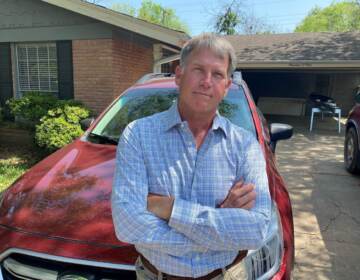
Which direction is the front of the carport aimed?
toward the camera

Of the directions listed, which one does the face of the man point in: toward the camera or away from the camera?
toward the camera

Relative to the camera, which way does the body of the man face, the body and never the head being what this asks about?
toward the camera

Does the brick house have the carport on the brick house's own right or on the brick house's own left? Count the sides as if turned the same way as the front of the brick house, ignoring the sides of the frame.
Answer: on the brick house's own left

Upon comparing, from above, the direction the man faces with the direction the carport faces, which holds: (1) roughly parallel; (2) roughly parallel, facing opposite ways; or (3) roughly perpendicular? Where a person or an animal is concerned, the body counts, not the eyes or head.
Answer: roughly parallel

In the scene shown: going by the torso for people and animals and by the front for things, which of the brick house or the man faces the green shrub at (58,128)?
the brick house

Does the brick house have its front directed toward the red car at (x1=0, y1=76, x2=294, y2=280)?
yes

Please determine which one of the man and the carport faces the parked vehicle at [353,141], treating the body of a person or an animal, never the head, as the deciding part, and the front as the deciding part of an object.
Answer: the carport

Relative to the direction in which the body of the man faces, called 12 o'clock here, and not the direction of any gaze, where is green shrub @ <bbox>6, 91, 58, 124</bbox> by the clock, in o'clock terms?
The green shrub is roughly at 5 o'clock from the man.

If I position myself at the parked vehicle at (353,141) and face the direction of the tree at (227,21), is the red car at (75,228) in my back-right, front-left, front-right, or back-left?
back-left

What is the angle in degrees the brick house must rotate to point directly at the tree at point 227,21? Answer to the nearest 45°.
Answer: approximately 135° to its left

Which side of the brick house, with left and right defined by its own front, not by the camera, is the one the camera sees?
front

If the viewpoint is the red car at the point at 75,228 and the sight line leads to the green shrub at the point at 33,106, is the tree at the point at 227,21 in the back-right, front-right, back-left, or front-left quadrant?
front-right

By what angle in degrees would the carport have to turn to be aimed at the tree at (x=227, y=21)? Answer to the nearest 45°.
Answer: approximately 180°
